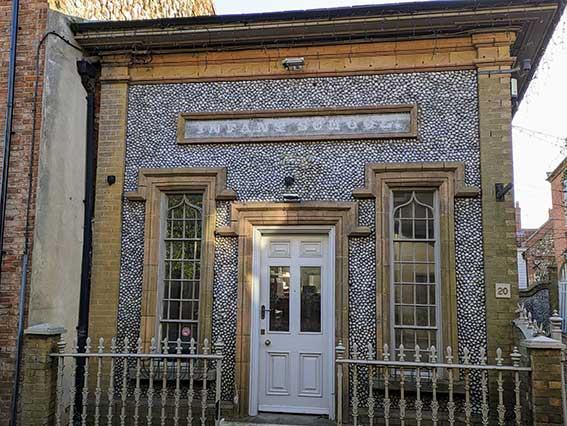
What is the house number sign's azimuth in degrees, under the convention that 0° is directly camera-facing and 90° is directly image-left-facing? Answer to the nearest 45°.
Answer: approximately 0°

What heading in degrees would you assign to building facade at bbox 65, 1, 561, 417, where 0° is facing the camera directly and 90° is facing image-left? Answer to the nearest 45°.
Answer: approximately 0°

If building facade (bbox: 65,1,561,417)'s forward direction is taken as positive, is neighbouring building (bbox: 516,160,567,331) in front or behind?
behind

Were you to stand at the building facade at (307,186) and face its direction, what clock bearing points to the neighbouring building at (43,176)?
The neighbouring building is roughly at 3 o'clock from the building facade.
